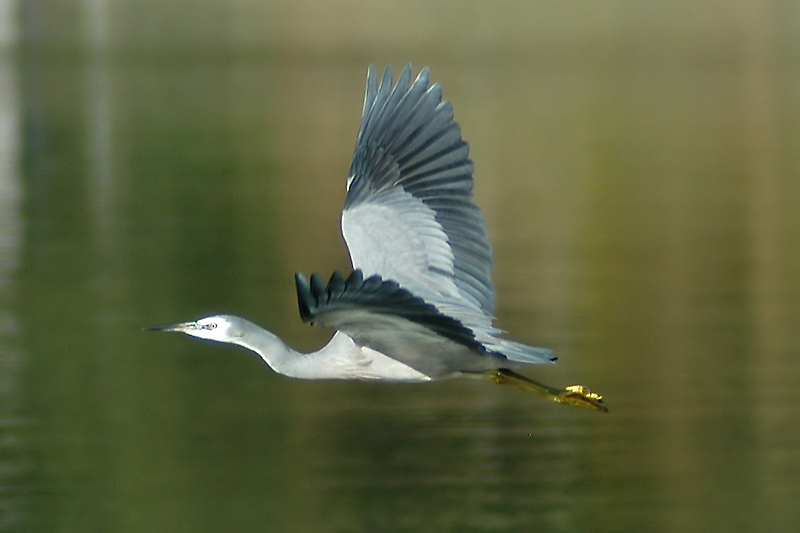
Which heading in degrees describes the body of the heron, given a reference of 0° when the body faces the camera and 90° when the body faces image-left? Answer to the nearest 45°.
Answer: approximately 90°
